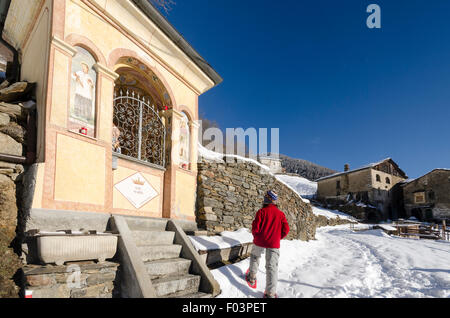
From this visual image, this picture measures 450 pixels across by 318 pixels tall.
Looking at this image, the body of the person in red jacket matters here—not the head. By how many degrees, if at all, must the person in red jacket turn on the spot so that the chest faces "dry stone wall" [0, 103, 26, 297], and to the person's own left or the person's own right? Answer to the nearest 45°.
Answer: approximately 90° to the person's own left

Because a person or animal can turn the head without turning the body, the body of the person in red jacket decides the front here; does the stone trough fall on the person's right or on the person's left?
on the person's left

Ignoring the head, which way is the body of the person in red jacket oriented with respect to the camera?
away from the camera

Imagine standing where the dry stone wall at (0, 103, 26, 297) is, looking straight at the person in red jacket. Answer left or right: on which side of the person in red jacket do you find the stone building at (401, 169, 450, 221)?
left

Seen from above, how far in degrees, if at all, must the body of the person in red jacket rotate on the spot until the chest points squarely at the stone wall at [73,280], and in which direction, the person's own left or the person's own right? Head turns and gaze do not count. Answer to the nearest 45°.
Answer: approximately 135° to the person's own left

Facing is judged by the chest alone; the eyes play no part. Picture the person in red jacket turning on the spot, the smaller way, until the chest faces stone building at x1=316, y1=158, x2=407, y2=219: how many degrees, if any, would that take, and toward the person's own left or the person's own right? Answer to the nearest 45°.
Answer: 0° — they already face it
